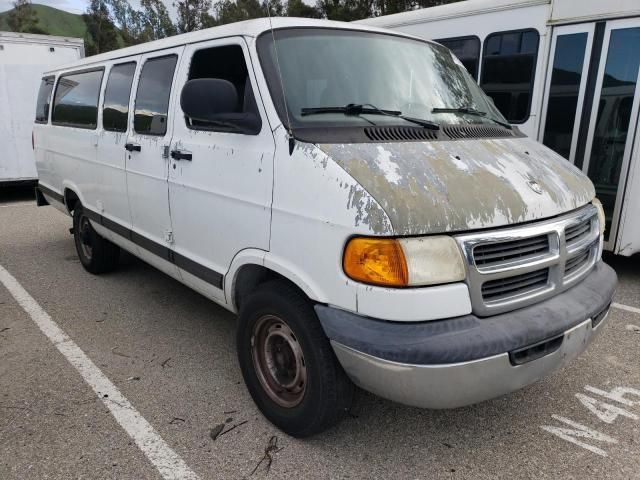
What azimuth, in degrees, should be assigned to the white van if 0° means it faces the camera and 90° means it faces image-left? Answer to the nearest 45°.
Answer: approximately 315°

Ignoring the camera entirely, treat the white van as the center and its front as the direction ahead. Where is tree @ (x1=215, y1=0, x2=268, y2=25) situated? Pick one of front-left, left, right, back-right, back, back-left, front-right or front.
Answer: back-left

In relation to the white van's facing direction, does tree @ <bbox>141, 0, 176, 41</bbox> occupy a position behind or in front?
behind

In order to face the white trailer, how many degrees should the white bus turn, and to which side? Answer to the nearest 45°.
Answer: approximately 135° to its right

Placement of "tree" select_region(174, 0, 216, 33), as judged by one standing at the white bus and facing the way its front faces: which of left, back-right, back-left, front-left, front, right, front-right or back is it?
back

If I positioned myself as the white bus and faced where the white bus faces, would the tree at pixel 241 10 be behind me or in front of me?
behind

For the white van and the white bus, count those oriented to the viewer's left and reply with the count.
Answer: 0

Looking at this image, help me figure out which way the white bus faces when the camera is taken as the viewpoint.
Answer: facing the viewer and to the right of the viewer

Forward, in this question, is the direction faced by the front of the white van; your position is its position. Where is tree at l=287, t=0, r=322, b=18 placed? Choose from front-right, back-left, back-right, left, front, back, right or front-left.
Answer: back-left

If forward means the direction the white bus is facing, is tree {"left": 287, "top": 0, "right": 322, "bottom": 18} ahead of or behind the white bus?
behind

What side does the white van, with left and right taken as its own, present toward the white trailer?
back
